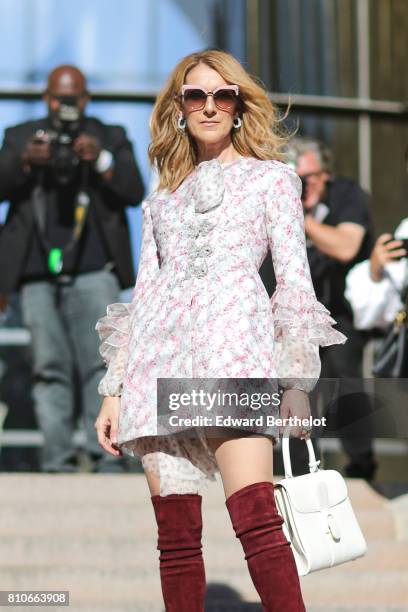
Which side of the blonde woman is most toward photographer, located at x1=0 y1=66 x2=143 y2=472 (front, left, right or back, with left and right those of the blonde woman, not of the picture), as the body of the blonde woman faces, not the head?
back

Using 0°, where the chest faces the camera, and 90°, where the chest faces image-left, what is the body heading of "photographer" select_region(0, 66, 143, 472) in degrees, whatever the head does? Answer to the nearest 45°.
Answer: approximately 0°

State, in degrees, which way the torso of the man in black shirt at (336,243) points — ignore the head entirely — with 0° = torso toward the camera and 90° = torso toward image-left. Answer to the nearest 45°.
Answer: approximately 45°

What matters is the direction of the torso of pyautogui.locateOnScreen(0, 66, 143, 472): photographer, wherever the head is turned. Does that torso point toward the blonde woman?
yes

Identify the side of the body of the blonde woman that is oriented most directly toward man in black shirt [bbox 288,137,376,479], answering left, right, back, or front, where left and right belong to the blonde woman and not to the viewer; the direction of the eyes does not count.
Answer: back

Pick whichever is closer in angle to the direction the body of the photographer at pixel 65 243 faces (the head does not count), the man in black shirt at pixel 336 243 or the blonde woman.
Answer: the blonde woman

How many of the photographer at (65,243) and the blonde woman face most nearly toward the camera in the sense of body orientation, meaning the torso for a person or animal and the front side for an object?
2

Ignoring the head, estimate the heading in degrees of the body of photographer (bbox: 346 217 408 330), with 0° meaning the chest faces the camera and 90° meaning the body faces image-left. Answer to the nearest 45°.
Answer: approximately 45°
